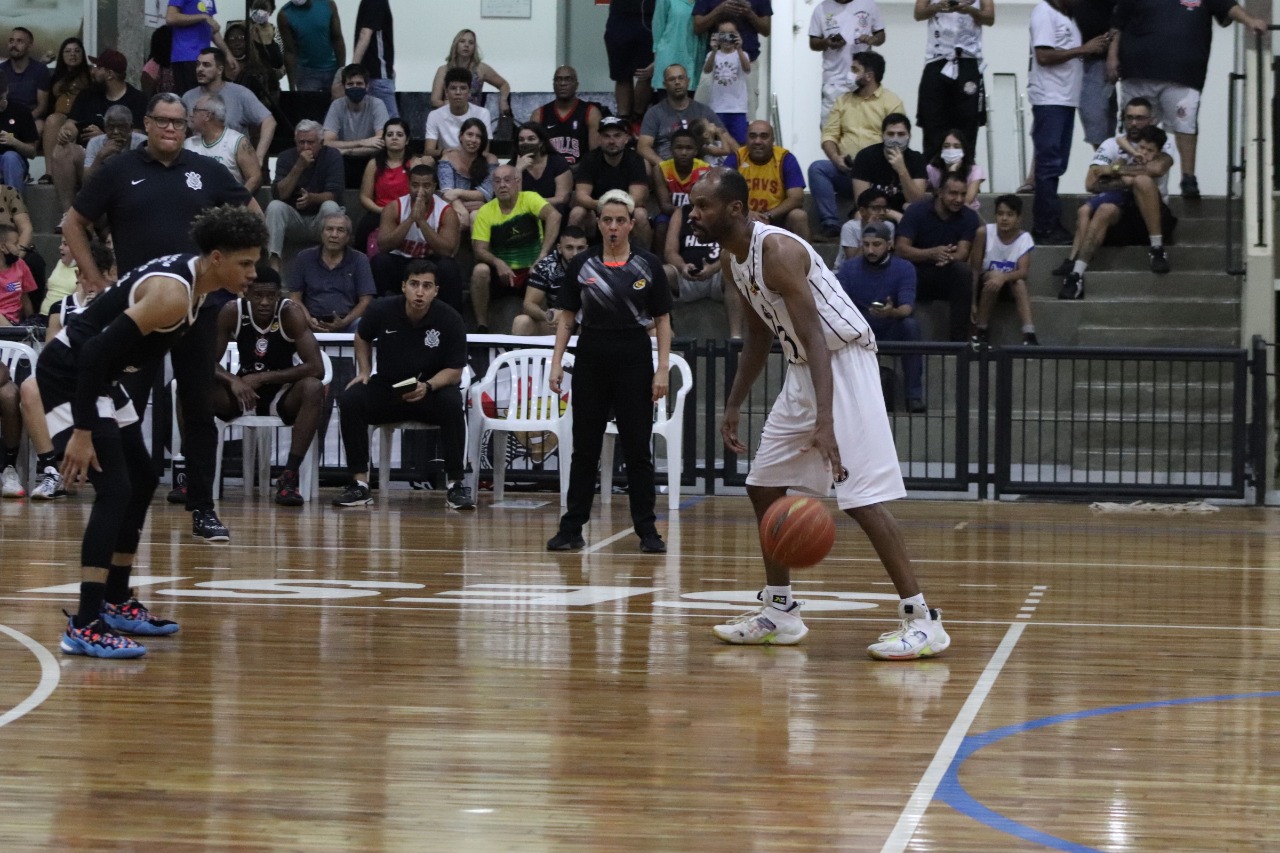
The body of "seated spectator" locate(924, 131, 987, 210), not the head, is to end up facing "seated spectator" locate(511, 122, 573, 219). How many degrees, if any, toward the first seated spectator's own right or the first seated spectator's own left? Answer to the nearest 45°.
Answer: approximately 90° to the first seated spectator's own right

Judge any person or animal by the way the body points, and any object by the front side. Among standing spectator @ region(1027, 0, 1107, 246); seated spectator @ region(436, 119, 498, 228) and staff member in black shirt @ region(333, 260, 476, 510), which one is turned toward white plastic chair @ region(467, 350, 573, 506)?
the seated spectator

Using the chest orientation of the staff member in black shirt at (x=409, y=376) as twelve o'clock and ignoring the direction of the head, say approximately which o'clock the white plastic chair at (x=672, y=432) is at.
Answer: The white plastic chair is roughly at 9 o'clock from the staff member in black shirt.

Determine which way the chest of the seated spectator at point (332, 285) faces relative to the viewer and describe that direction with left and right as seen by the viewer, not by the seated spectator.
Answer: facing the viewer

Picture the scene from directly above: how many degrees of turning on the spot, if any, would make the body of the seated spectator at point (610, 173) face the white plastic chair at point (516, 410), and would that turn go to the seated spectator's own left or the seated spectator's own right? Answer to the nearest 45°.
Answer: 0° — they already face it

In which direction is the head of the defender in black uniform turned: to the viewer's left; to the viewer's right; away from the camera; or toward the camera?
to the viewer's right

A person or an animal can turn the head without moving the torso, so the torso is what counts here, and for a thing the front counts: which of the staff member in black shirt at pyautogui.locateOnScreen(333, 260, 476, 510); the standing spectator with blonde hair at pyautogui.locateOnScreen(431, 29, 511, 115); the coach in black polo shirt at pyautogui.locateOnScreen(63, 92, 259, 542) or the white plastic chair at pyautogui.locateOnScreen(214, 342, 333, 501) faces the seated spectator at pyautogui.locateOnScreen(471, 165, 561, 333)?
the standing spectator with blonde hair at pyautogui.locateOnScreen(431, 29, 511, 115)

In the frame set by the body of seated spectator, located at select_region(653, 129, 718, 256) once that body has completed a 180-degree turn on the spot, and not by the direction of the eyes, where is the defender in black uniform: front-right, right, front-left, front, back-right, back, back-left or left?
back

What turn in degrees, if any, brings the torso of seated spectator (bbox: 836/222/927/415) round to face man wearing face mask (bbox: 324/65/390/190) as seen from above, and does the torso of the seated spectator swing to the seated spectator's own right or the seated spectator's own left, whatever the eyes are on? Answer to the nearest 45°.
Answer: approximately 135° to the seated spectator's own right

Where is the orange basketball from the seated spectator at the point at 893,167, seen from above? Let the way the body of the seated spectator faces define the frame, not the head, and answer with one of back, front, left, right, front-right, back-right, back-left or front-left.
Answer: front

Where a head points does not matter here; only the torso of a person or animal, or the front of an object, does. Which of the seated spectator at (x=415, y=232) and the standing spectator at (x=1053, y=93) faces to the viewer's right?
the standing spectator

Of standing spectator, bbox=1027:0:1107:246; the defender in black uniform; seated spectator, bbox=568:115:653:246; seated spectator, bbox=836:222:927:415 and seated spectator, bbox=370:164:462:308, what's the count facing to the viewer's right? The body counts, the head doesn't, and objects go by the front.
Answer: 2

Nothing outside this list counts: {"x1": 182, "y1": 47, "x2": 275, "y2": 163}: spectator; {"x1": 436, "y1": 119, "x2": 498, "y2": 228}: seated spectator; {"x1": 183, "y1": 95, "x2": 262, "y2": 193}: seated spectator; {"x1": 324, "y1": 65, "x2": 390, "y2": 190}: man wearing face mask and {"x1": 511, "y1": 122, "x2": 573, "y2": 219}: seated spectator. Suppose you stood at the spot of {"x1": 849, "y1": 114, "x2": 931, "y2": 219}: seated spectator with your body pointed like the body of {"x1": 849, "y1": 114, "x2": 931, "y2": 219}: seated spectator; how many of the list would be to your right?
5

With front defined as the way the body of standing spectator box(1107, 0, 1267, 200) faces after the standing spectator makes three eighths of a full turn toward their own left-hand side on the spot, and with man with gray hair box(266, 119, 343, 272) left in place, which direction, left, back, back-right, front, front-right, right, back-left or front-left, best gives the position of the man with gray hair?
back-left

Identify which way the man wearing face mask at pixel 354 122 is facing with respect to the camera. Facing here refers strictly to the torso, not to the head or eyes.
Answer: toward the camera

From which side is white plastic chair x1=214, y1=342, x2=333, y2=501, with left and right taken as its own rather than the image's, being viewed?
front
